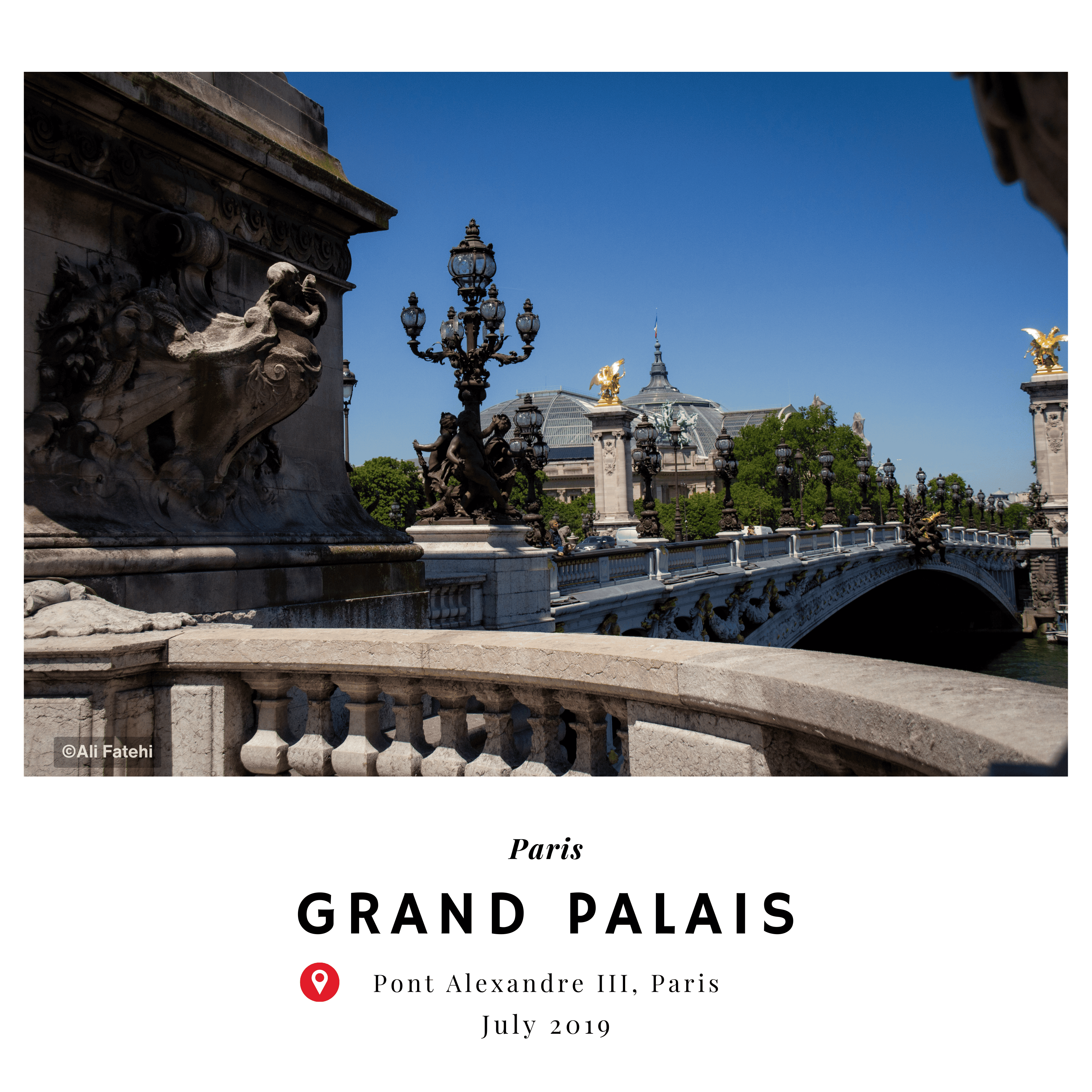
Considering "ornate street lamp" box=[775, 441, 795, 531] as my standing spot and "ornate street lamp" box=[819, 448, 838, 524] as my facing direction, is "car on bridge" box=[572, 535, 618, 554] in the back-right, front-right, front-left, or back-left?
back-left

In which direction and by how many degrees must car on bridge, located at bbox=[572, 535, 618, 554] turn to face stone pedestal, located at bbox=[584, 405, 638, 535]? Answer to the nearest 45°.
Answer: approximately 135° to its right
